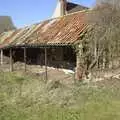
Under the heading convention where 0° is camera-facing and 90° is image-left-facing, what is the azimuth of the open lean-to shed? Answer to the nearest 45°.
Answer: approximately 45°
